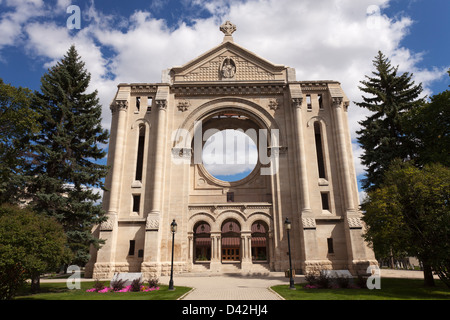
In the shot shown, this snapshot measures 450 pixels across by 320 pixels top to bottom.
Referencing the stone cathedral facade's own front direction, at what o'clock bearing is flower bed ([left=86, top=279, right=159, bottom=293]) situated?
The flower bed is roughly at 1 o'clock from the stone cathedral facade.

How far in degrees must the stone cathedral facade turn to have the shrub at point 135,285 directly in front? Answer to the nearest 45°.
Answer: approximately 45° to its right

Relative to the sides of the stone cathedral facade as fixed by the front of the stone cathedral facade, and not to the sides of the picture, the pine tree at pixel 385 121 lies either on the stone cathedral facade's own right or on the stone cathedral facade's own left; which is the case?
on the stone cathedral facade's own left

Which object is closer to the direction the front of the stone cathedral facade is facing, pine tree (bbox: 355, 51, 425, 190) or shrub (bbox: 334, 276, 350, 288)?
the shrub

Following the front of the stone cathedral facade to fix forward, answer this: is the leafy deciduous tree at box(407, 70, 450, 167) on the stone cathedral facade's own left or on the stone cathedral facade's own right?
on the stone cathedral facade's own left

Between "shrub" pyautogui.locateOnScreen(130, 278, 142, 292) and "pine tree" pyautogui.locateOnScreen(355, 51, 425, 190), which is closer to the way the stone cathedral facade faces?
the shrub

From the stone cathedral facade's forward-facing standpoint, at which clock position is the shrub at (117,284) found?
The shrub is roughly at 1 o'clock from the stone cathedral facade.

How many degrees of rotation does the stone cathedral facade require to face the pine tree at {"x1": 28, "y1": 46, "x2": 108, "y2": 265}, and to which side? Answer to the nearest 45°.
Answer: approximately 45° to its right

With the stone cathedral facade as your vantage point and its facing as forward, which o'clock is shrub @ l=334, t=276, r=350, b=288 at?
The shrub is roughly at 11 o'clock from the stone cathedral facade.

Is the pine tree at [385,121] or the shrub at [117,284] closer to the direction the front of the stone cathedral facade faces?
the shrub

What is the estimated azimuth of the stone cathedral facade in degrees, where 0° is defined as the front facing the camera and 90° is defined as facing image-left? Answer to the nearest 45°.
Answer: approximately 0°
